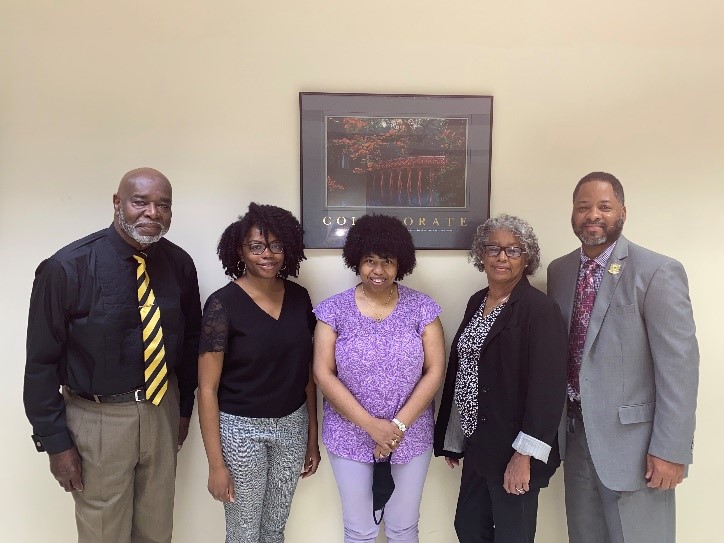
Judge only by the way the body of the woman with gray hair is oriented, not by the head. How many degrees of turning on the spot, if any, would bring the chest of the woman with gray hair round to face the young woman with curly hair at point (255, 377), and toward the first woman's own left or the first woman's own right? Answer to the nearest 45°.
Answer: approximately 45° to the first woman's own right

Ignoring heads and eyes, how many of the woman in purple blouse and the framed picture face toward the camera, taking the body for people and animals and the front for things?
2
